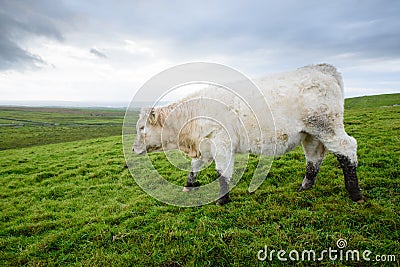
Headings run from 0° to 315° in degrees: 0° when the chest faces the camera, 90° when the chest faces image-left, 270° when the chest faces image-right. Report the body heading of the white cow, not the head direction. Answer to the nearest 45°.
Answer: approximately 90°
